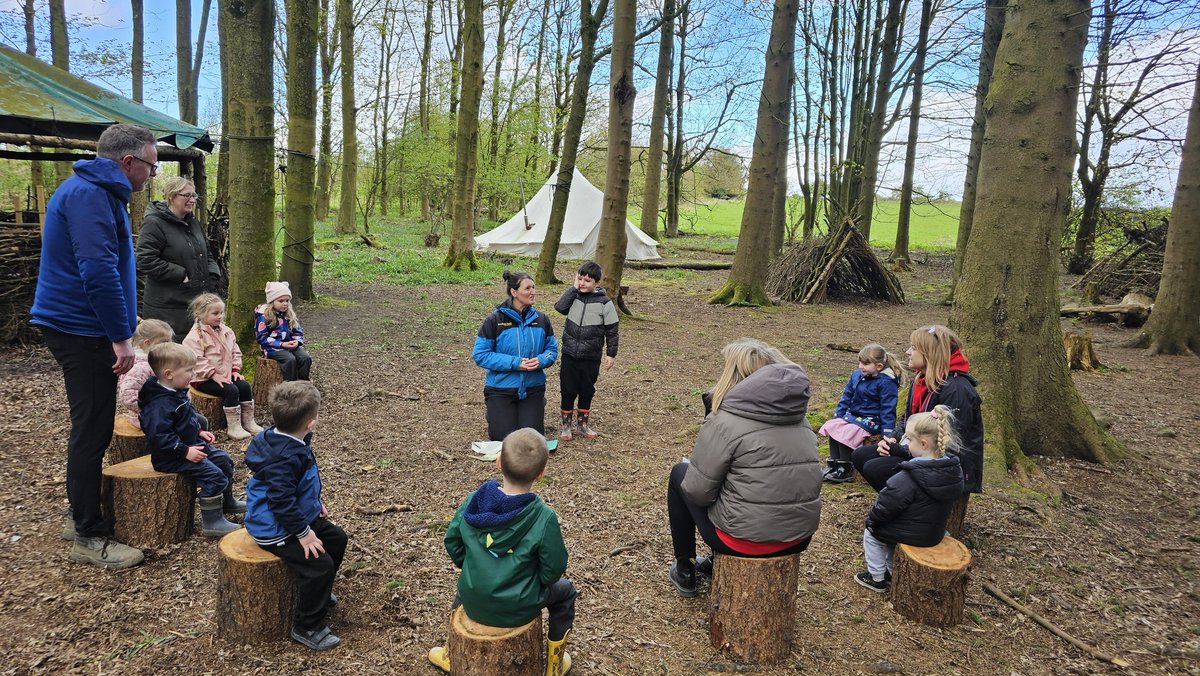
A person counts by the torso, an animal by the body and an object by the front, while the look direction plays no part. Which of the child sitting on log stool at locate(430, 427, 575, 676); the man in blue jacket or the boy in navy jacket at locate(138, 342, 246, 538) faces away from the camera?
the child sitting on log stool

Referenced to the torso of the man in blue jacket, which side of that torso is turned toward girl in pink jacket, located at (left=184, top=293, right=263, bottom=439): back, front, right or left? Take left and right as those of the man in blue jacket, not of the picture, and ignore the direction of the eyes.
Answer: left

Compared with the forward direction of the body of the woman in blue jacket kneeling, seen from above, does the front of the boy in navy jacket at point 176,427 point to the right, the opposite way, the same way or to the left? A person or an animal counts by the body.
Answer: to the left

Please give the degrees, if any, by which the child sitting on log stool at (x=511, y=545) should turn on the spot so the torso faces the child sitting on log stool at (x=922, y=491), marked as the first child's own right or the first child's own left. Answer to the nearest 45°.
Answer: approximately 90° to the first child's own right

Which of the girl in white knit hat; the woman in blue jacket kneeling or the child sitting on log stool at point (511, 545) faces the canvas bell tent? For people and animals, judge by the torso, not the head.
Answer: the child sitting on log stool

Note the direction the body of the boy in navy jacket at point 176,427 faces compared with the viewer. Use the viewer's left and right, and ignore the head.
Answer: facing to the right of the viewer

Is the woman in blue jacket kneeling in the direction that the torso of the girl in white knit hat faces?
yes

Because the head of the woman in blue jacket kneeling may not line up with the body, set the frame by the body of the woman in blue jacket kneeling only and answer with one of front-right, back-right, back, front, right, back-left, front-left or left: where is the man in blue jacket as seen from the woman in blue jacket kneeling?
right

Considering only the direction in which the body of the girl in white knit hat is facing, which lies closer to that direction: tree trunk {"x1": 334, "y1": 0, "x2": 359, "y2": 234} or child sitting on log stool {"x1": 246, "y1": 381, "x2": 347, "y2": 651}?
the child sitting on log stool

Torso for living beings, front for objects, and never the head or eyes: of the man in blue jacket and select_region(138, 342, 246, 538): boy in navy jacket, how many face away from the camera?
0

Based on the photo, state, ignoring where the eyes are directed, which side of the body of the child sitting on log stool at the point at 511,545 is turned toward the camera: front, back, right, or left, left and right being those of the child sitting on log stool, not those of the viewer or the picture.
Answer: back

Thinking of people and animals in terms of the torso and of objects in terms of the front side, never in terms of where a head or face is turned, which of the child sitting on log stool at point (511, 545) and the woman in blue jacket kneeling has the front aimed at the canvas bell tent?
the child sitting on log stool

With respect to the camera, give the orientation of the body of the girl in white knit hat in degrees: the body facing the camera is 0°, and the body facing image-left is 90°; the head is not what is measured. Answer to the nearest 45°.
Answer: approximately 315°

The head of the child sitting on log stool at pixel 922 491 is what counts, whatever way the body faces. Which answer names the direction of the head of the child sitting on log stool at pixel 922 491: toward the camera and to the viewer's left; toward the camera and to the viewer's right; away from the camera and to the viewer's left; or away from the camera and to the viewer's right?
away from the camera and to the viewer's left

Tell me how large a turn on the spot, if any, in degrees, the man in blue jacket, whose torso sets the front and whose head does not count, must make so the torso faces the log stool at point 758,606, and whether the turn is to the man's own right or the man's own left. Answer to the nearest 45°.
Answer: approximately 45° to the man's own right

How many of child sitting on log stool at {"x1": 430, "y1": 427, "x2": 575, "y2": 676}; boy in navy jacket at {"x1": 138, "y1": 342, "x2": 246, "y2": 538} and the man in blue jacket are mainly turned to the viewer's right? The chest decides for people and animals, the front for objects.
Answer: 2

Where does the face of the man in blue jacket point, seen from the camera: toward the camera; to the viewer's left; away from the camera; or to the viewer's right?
to the viewer's right

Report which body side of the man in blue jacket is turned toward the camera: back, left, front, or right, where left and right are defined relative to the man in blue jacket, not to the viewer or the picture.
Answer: right
